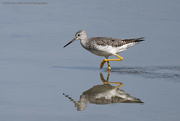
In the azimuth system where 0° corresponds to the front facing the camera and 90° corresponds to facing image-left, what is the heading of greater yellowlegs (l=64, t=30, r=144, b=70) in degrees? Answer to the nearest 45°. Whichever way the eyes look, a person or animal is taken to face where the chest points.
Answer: approximately 90°
